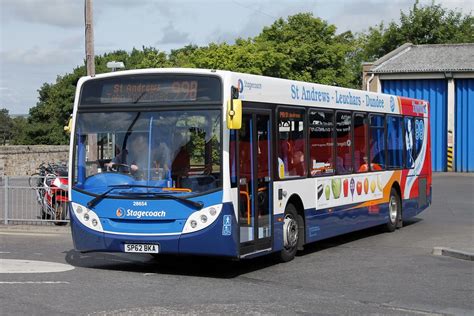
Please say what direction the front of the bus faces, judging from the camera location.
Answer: facing the viewer and to the left of the viewer

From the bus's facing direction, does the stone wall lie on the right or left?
on its right

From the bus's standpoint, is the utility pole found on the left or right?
on its right
